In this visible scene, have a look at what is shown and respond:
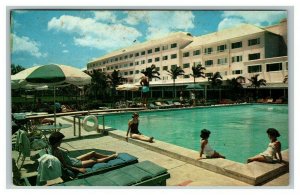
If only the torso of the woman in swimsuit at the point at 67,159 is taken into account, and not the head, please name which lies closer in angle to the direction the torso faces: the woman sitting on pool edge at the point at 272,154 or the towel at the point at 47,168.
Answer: the woman sitting on pool edge

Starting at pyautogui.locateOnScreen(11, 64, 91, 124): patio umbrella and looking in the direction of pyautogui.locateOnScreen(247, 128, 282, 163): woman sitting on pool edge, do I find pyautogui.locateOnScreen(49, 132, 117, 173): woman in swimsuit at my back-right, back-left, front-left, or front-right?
front-right

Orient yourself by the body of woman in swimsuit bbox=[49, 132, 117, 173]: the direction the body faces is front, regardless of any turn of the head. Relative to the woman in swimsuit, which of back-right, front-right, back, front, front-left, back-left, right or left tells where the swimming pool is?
front-left

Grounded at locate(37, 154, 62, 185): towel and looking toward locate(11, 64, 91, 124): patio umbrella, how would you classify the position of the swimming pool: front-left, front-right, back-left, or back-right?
front-right

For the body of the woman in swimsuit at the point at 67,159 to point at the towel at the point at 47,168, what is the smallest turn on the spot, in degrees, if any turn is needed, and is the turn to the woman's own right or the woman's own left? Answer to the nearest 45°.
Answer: approximately 135° to the woman's own right

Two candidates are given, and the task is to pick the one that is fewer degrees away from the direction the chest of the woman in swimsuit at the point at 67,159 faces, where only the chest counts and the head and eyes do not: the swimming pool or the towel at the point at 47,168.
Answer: the swimming pool

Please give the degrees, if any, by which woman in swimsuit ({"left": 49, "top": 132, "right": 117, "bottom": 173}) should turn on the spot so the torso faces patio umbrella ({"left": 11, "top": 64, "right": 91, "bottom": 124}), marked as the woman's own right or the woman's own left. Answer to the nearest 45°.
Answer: approximately 90° to the woman's own left

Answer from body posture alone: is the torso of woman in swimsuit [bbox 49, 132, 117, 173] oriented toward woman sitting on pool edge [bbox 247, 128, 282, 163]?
yes

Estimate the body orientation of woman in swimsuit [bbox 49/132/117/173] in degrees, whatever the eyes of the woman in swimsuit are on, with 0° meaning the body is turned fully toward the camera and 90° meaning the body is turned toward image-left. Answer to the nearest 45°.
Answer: approximately 270°
